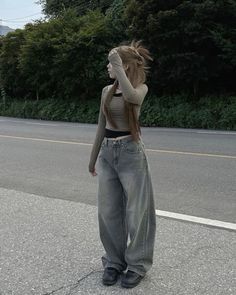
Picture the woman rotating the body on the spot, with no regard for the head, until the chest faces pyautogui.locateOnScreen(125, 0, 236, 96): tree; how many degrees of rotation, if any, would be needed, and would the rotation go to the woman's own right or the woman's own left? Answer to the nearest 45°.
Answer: approximately 135° to the woman's own right

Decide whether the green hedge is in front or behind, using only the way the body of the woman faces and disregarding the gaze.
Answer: behind

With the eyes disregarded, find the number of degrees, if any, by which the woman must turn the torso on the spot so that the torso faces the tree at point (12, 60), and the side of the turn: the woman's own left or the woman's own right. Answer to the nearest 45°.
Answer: approximately 135° to the woman's own right

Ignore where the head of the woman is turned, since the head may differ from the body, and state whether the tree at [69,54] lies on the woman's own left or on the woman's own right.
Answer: on the woman's own right

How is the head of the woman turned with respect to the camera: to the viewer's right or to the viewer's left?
to the viewer's left

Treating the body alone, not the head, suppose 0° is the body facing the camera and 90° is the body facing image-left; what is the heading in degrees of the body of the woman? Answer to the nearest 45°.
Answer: approximately 45°
